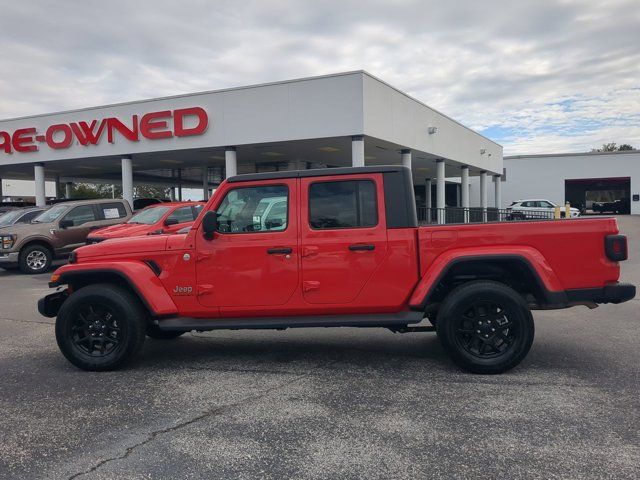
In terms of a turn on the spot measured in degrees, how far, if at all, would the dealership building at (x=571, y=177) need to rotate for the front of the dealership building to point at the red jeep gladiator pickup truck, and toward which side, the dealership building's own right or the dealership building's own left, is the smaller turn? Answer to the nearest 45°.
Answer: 0° — it already faces it

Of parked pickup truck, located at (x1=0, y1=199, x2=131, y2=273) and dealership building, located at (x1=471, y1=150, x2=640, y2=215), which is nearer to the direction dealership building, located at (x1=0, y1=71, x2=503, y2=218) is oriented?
the parked pickup truck

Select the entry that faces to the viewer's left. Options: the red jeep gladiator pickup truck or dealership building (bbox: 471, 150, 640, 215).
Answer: the red jeep gladiator pickup truck

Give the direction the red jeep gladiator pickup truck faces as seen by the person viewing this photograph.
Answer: facing to the left of the viewer

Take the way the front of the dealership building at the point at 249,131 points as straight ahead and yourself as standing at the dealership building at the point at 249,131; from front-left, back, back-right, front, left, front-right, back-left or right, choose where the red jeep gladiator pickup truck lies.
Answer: front-left

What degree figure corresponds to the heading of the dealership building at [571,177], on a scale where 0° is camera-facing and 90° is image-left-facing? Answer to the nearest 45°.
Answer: approximately 0°
